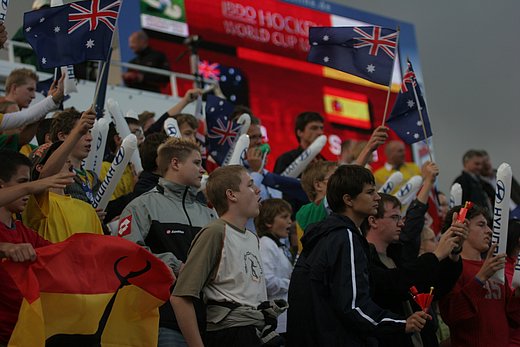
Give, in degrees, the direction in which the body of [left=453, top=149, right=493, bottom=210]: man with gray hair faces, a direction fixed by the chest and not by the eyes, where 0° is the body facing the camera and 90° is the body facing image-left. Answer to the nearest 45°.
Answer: approximately 315°

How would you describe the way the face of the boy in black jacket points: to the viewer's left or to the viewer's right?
to the viewer's right

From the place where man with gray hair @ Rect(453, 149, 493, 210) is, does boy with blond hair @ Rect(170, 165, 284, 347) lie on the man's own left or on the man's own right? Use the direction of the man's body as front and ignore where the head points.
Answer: on the man's own right

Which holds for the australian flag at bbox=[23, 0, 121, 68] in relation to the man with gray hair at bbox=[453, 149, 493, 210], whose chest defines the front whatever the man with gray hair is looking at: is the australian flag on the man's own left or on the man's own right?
on the man's own right

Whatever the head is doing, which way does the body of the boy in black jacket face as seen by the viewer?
to the viewer's right

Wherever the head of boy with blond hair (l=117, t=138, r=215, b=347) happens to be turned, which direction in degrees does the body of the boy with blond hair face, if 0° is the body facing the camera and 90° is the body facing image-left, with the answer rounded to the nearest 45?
approximately 315°

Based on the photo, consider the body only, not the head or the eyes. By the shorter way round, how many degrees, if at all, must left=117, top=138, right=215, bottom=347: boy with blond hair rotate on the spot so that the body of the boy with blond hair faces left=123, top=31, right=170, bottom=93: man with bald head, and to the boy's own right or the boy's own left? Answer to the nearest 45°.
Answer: approximately 135° to the boy's own left

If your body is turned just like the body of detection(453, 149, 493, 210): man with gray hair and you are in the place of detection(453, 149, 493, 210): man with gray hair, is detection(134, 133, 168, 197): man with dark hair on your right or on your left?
on your right

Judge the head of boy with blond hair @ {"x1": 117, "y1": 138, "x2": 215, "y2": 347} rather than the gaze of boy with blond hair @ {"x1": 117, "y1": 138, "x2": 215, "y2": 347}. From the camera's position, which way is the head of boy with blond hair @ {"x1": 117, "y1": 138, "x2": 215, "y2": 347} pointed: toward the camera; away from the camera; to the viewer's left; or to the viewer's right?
to the viewer's right

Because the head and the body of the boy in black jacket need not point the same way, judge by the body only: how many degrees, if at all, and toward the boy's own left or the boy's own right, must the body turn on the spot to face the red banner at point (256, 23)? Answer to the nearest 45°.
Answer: approximately 90° to the boy's own left
